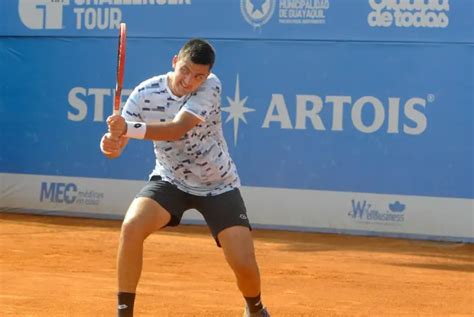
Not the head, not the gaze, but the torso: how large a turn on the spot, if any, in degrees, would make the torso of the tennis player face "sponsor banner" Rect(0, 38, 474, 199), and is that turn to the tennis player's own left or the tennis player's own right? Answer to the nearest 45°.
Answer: approximately 180°

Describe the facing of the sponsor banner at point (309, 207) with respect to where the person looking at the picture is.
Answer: facing the viewer

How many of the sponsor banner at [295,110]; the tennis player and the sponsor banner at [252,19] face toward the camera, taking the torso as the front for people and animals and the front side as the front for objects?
3

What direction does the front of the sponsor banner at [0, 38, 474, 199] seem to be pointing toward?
toward the camera

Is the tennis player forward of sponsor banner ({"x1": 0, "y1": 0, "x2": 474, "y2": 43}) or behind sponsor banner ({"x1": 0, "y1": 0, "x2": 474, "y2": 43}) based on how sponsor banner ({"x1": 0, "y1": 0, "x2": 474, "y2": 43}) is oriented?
forward

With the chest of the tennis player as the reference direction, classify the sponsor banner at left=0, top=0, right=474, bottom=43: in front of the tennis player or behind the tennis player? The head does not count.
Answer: behind

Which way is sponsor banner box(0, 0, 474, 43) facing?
toward the camera

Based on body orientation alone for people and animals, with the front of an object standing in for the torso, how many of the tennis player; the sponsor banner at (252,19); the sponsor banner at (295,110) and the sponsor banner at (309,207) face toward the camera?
4

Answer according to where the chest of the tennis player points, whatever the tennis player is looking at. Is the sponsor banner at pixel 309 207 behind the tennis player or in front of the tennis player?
behind

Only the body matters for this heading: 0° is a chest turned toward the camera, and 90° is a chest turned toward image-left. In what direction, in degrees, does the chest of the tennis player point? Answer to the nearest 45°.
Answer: approximately 0°
